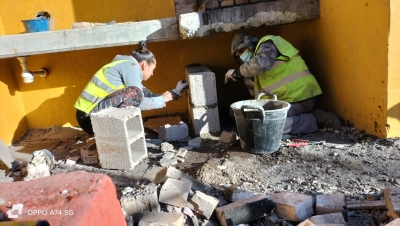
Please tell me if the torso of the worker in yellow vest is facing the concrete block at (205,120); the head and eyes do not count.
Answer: yes

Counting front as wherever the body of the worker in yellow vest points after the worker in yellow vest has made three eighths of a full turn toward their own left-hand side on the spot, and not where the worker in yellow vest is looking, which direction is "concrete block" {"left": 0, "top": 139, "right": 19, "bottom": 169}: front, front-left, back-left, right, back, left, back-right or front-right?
front-left

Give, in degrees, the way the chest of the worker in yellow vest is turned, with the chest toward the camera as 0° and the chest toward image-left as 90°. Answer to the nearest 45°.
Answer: approximately 270°

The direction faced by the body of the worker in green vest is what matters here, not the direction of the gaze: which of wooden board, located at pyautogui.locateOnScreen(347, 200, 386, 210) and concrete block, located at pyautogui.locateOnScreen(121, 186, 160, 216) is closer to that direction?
the concrete block

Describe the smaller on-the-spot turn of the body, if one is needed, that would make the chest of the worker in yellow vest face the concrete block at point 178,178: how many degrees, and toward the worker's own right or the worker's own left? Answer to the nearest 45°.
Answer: approximately 90° to the worker's own right

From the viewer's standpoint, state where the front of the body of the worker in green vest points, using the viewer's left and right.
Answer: facing to the left of the viewer

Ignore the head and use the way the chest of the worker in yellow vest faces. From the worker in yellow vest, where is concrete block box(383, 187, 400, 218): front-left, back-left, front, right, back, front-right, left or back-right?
front-right

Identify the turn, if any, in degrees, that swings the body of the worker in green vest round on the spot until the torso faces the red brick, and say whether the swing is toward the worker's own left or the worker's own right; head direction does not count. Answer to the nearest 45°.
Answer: approximately 90° to the worker's own left

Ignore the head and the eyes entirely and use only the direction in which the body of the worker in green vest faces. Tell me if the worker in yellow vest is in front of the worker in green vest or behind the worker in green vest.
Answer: in front

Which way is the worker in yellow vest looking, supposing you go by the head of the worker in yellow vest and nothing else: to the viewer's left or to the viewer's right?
to the viewer's right

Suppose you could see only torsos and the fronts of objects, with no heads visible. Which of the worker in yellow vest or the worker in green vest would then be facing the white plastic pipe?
the worker in green vest

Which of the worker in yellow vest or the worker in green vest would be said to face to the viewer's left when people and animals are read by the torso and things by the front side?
the worker in green vest

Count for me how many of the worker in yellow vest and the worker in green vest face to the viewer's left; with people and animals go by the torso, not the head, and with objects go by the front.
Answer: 1

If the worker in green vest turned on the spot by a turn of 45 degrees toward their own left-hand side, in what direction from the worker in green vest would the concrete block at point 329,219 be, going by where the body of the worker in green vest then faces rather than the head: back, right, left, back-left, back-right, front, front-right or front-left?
front-left

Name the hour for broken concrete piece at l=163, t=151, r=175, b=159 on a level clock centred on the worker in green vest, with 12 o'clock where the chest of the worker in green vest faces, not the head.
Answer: The broken concrete piece is roughly at 11 o'clock from the worker in green vest.

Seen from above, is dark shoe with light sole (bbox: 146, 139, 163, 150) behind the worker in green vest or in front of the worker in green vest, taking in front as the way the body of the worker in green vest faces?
in front

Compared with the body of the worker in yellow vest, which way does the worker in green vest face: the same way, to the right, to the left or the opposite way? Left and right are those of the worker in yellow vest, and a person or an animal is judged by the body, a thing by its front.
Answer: the opposite way

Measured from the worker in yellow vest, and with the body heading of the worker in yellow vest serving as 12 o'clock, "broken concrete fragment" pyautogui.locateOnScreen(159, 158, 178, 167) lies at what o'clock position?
The broken concrete fragment is roughly at 2 o'clock from the worker in yellow vest.
